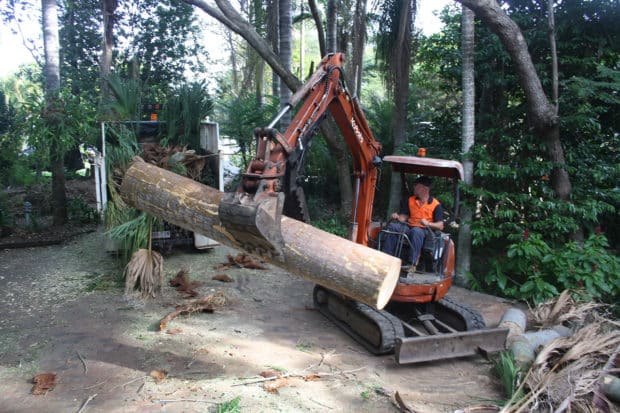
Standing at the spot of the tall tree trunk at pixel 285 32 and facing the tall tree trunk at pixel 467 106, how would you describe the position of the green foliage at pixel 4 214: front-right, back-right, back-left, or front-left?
back-right

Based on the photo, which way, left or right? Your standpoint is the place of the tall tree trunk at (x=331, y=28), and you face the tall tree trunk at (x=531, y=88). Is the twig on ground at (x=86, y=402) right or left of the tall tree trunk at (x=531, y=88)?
right

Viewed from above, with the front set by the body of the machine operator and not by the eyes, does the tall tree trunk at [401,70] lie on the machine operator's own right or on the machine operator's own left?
on the machine operator's own right

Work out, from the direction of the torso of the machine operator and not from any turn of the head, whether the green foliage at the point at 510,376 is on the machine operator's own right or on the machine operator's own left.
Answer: on the machine operator's own left

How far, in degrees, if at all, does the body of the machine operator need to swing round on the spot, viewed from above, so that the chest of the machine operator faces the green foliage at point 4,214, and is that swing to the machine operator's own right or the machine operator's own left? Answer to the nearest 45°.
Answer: approximately 45° to the machine operator's own right

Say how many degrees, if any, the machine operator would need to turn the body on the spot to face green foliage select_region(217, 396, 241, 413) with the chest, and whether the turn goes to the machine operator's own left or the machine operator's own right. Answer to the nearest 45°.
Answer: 0° — they already face it

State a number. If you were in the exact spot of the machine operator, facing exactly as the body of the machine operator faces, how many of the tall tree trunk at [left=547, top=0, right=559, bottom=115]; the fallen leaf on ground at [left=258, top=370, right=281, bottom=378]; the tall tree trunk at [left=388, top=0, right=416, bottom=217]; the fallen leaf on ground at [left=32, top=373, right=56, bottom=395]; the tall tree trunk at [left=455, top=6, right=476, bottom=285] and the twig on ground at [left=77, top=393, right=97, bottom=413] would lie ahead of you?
3

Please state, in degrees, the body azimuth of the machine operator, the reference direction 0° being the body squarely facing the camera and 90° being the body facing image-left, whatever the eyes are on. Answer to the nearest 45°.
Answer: approximately 45°

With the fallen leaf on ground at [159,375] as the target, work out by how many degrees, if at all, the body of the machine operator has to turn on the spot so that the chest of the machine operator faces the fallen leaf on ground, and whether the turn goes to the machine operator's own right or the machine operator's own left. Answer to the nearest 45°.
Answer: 0° — they already face it

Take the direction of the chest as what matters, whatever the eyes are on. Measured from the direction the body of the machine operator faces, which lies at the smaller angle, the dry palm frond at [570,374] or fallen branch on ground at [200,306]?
the fallen branch on ground

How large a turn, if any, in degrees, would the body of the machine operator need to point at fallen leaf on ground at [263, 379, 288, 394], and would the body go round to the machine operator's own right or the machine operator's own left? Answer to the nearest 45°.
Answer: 0° — they already face it

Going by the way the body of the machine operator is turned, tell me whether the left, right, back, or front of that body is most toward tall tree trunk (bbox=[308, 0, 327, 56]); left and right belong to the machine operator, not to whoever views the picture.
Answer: right

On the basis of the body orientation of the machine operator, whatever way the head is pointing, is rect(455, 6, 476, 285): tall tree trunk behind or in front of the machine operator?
behind

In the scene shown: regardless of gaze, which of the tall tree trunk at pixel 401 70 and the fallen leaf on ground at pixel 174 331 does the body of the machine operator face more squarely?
the fallen leaf on ground
